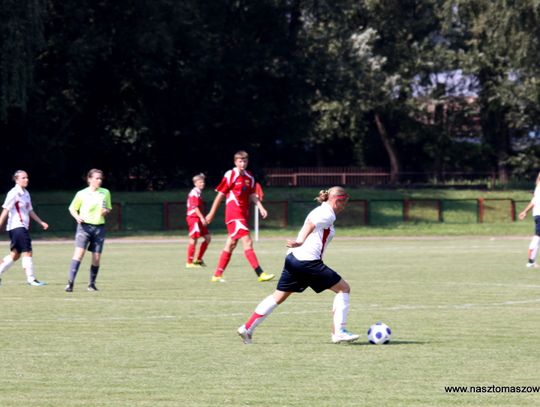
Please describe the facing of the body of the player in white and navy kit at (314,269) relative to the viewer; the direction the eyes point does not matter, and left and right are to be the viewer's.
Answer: facing to the right of the viewer

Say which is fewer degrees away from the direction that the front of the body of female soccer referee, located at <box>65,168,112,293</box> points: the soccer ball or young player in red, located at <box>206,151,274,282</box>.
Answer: the soccer ball

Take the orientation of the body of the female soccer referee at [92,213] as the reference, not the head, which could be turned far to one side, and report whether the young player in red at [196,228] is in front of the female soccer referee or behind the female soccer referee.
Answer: behind

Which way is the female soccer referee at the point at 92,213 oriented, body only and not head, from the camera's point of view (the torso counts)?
toward the camera

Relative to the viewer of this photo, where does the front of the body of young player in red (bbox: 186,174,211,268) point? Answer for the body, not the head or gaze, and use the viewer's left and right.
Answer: facing to the right of the viewer

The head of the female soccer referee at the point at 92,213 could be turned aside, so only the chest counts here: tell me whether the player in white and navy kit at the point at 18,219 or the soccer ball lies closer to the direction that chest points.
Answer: the soccer ball
